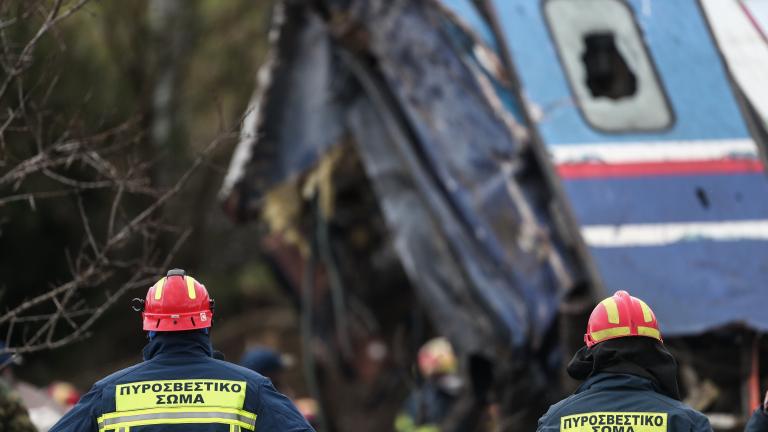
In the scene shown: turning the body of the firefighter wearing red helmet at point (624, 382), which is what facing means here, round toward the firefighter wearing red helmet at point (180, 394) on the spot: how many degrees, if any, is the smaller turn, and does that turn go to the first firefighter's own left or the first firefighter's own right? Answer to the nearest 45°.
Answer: approximately 90° to the first firefighter's own left

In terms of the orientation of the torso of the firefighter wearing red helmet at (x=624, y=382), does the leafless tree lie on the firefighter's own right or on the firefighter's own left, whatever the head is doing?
on the firefighter's own left

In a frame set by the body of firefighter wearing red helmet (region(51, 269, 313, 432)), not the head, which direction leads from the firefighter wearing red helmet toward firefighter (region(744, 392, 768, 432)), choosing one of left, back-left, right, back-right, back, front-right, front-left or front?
right

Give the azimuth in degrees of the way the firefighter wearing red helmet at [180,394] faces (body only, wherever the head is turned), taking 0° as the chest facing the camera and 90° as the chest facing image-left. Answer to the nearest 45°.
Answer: approximately 180°

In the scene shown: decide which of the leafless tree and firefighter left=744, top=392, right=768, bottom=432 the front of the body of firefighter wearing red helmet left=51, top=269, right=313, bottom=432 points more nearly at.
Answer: the leafless tree

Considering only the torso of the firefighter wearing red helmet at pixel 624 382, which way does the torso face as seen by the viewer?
away from the camera

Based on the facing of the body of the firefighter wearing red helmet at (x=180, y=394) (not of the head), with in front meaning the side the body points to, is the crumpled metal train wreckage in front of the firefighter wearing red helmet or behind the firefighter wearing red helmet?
in front

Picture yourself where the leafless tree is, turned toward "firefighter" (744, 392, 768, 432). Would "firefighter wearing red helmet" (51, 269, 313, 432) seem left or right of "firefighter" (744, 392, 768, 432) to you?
right

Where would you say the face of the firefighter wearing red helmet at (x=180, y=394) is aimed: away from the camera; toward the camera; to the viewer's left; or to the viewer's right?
away from the camera

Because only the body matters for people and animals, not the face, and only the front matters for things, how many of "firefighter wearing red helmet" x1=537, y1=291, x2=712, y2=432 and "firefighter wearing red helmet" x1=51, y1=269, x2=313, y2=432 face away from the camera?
2

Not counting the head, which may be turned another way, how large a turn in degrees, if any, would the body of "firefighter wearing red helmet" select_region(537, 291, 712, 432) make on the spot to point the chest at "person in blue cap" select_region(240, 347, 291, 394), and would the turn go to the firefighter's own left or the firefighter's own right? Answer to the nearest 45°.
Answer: approximately 45° to the firefighter's own left

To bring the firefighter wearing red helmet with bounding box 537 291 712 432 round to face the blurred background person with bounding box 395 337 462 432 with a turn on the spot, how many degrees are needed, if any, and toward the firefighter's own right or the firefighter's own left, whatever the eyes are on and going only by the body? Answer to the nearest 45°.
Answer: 0° — they already face them

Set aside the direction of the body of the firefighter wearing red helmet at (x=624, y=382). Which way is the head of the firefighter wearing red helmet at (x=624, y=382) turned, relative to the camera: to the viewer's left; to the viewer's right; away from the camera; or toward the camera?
away from the camera
